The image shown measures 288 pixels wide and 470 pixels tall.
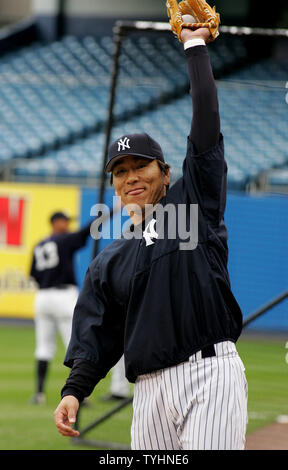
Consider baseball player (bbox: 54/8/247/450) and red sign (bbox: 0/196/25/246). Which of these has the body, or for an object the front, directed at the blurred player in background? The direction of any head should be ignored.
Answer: the red sign

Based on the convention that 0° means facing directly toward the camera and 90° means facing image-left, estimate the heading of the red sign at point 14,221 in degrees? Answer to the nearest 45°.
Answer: approximately 0°

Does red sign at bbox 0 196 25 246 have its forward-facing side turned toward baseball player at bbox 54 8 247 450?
yes

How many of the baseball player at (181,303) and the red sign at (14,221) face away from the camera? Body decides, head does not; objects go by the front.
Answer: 0

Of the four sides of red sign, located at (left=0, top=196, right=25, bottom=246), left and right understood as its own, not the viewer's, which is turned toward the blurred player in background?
front

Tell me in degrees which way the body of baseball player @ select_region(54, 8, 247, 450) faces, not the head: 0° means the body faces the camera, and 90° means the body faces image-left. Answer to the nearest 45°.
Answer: approximately 45°

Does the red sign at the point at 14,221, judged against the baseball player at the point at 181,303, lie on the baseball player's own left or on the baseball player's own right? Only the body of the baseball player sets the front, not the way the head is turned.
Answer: on the baseball player's own right

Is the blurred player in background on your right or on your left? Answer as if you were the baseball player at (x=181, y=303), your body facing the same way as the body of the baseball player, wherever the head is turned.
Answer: on your right
